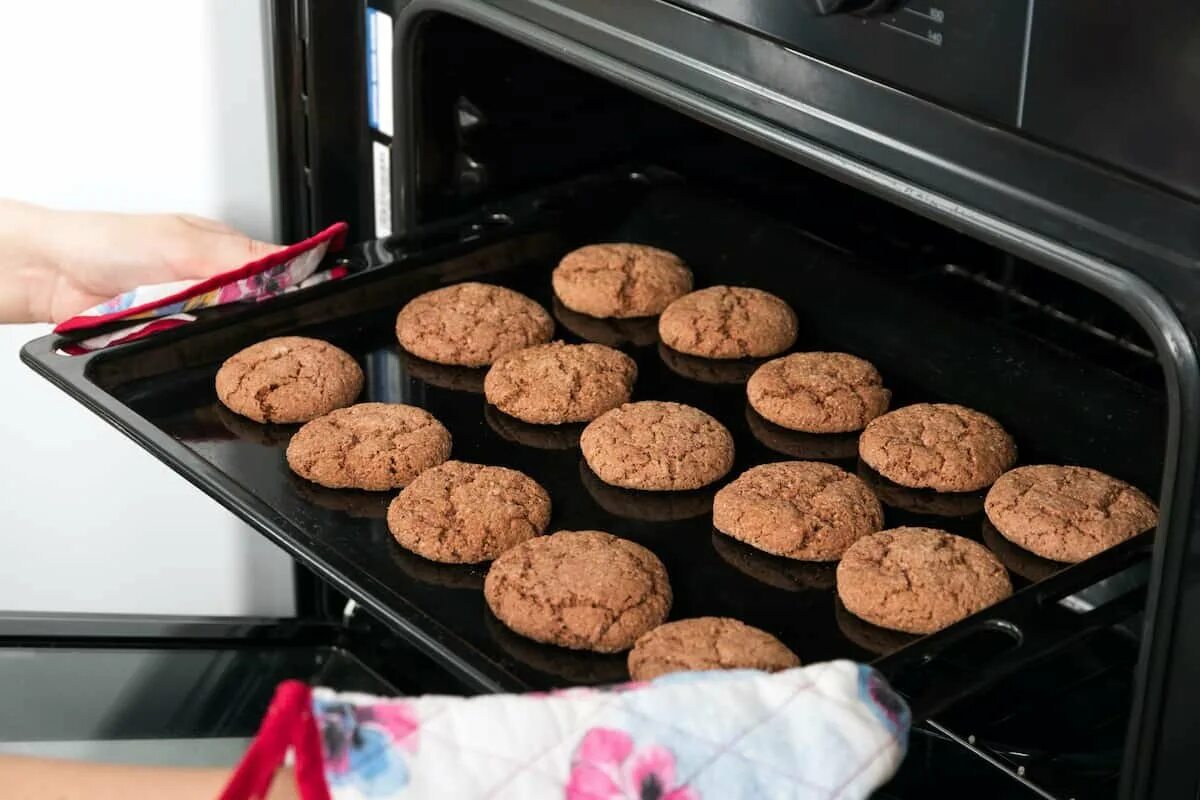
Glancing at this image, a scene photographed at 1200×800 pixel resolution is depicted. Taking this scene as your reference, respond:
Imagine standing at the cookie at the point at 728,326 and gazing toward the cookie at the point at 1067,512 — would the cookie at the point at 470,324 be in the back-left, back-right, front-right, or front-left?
back-right

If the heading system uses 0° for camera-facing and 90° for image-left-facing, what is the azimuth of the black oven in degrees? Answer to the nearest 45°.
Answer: approximately 45°
